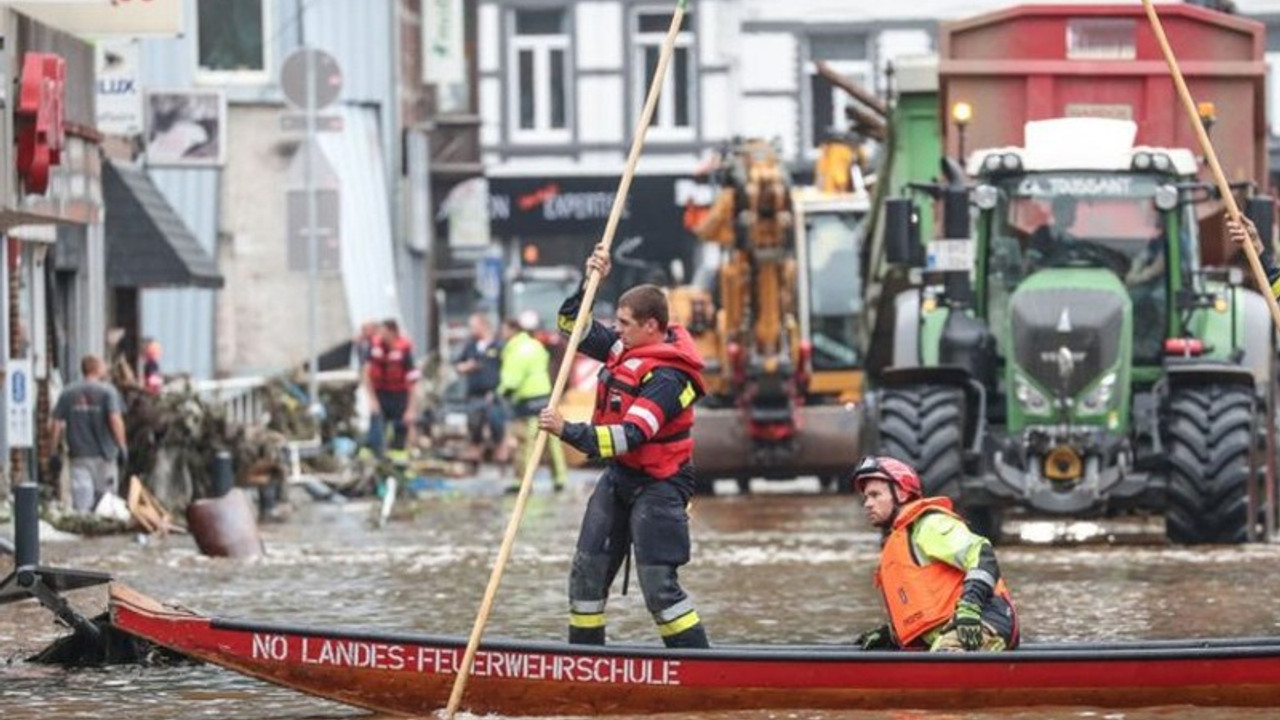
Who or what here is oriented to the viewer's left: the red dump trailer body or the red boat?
the red boat

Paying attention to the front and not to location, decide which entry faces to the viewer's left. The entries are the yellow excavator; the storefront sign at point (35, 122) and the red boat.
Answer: the red boat

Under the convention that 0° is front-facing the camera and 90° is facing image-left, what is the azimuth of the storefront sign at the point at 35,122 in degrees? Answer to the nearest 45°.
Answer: approximately 315°

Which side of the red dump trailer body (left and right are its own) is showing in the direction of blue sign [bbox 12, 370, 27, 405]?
right

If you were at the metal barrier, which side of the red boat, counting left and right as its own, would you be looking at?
right

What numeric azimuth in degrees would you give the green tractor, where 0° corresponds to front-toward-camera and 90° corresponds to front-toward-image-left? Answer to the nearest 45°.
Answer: approximately 0°

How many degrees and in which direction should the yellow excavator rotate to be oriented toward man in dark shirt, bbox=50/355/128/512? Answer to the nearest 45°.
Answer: approximately 45° to its right

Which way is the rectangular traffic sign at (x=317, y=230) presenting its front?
away from the camera

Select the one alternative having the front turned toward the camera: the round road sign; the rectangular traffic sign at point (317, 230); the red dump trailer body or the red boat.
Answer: the red dump trailer body

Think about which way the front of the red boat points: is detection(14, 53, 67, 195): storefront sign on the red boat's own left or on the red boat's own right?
on the red boat's own right

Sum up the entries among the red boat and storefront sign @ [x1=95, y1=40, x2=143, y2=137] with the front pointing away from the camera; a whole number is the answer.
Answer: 0

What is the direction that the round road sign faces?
away from the camera

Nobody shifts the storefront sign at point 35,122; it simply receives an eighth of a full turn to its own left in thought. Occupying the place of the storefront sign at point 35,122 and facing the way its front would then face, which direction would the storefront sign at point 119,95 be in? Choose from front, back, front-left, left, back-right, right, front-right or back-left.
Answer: left

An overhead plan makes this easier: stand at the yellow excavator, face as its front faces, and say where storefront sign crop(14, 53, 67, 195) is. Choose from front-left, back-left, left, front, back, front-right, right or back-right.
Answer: front-right

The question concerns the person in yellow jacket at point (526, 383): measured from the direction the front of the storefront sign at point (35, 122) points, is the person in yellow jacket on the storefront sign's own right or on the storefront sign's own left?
on the storefront sign's own left
